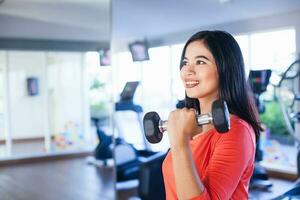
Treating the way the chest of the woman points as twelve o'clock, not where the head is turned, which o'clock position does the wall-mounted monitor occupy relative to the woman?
The wall-mounted monitor is roughly at 4 o'clock from the woman.

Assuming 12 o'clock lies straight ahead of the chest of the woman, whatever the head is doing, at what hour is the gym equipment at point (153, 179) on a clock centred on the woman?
The gym equipment is roughly at 4 o'clock from the woman.

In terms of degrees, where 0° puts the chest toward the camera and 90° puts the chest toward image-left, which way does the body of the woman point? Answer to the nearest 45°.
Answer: approximately 45°

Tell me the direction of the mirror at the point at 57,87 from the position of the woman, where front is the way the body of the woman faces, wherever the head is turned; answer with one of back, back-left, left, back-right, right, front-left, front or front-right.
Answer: right

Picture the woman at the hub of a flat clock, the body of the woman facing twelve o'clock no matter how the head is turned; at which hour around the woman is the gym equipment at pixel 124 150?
The gym equipment is roughly at 4 o'clock from the woman.

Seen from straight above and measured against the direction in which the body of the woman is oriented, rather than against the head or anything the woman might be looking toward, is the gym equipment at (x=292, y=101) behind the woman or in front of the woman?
behind
